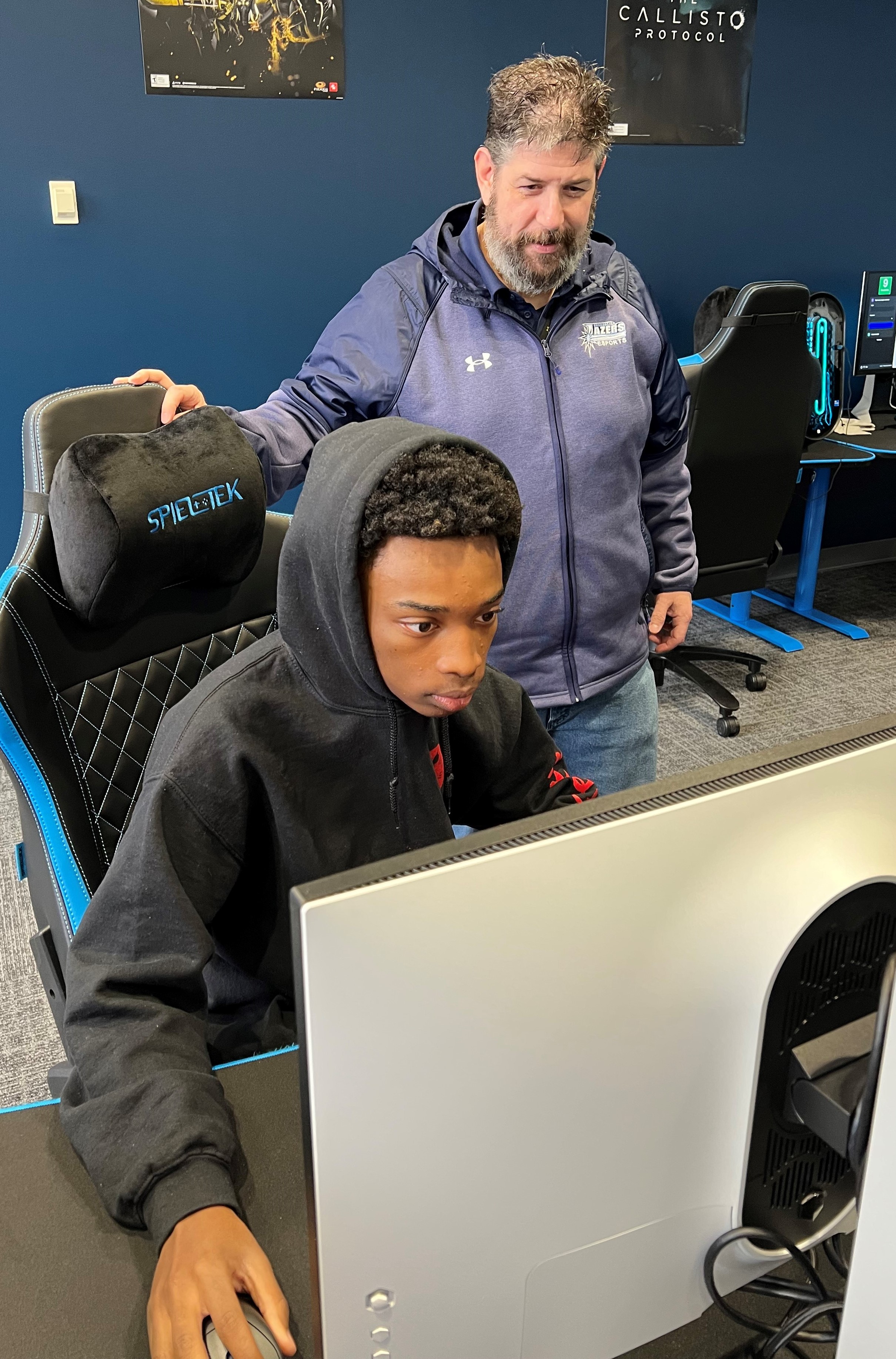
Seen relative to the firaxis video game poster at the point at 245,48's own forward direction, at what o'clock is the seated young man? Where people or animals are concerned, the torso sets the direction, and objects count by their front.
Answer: The seated young man is roughly at 12 o'clock from the firaxis video game poster.

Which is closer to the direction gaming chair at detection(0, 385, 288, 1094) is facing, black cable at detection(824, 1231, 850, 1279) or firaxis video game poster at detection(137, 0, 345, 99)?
the black cable

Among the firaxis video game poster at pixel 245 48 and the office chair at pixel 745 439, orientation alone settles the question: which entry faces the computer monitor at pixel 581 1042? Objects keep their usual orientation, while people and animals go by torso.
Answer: the firaxis video game poster

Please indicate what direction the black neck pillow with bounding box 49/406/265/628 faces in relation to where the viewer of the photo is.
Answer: facing the viewer and to the right of the viewer

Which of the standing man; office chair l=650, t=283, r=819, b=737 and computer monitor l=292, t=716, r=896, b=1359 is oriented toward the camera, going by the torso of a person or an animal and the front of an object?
the standing man

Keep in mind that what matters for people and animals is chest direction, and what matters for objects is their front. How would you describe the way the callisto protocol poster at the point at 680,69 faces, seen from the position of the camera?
facing the viewer

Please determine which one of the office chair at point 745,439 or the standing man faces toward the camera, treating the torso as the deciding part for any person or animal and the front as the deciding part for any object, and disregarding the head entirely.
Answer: the standing man

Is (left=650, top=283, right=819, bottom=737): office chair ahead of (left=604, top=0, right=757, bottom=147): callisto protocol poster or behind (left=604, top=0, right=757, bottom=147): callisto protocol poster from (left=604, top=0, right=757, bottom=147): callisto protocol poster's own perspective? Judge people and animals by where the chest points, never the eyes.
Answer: ahead

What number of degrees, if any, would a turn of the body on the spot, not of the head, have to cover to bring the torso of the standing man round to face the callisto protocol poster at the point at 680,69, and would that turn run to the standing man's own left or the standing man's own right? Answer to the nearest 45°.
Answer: approximately 180°

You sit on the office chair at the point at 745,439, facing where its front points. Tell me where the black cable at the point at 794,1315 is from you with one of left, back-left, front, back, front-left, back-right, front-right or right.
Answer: back-left

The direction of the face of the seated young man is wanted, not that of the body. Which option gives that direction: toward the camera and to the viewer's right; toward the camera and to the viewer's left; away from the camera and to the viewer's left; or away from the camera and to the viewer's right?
toward the camera and to the viewer's right

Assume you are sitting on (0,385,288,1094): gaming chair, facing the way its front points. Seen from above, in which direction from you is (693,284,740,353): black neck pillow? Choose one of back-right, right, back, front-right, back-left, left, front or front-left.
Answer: left

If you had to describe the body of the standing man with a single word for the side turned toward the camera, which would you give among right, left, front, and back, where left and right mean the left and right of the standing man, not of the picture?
front

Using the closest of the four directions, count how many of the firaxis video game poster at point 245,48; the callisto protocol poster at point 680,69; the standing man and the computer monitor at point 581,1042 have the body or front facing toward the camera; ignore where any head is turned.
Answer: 3

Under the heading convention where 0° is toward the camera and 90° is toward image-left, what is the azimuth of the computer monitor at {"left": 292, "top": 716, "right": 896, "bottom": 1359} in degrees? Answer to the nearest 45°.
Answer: approximately 135°
